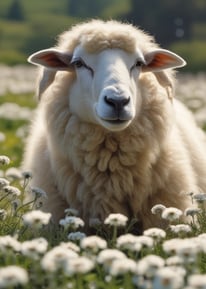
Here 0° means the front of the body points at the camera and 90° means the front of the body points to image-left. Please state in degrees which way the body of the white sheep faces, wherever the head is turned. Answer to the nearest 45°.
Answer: approximately 0°
